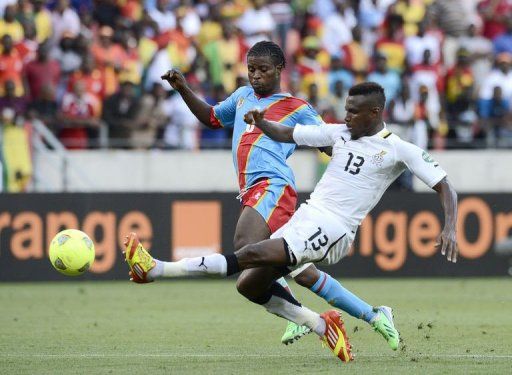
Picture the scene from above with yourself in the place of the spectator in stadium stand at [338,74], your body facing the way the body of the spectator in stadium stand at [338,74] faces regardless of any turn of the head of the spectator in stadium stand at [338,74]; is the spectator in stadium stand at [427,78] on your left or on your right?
on your left

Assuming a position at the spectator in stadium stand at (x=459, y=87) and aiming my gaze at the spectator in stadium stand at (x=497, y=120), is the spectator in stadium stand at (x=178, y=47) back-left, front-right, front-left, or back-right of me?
back-right

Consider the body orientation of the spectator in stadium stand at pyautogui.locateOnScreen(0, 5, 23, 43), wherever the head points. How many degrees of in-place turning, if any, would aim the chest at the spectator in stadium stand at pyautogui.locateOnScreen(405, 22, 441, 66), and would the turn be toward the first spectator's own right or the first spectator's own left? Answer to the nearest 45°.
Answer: approximately 90° to the first spectator's own left

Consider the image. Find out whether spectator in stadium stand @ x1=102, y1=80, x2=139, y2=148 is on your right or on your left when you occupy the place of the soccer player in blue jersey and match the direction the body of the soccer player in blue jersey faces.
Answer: on your right

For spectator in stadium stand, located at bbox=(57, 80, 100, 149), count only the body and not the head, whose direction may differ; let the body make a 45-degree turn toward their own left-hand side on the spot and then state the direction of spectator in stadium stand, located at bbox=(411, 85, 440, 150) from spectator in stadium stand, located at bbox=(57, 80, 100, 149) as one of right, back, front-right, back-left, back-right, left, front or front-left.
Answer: front-left

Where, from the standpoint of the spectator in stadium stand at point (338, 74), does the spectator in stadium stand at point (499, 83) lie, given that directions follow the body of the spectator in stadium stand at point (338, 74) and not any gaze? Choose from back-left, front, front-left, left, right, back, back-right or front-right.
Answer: left

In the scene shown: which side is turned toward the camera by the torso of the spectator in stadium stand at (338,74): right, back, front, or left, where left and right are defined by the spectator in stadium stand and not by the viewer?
front

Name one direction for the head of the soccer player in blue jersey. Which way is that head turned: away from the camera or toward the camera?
toward the camera

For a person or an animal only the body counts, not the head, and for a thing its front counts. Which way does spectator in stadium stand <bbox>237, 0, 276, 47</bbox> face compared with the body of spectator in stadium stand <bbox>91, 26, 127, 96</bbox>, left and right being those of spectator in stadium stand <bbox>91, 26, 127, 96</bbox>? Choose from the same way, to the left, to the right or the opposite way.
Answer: the same way

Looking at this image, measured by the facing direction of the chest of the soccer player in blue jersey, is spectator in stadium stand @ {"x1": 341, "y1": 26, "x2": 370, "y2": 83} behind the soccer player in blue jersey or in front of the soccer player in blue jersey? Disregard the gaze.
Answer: behind

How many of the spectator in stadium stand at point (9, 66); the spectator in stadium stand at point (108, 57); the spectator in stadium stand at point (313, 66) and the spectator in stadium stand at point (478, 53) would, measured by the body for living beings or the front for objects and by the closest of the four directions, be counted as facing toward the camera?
4

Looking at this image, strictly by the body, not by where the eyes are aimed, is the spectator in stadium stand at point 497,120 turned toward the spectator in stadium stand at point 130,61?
no

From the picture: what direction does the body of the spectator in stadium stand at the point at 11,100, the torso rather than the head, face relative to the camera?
toward the camera

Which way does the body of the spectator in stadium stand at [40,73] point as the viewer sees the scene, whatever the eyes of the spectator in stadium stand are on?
toward the camera

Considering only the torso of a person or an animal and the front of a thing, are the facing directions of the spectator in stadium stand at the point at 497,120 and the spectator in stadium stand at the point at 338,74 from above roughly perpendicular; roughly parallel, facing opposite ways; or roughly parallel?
roughly parallel
